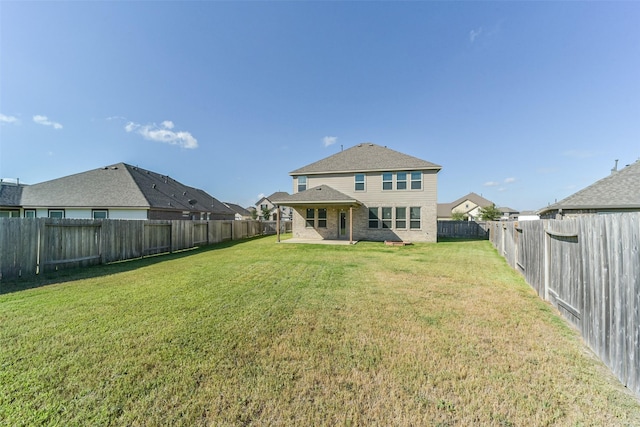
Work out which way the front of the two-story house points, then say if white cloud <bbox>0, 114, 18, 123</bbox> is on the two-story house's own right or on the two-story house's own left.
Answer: on the two-story house's own left

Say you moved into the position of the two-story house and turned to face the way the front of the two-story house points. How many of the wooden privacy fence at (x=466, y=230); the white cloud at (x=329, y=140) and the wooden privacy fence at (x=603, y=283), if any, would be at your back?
1

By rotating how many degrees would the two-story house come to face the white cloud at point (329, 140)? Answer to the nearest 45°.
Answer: approximately 45° to its left

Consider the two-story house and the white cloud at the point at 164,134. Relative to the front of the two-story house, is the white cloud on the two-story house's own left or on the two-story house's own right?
on the two-story house's own left

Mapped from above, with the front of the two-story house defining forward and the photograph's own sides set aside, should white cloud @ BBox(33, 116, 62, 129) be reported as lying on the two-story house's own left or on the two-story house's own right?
on the two-story house's own left

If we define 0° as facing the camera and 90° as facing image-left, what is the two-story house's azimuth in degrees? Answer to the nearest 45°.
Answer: approximately 180°

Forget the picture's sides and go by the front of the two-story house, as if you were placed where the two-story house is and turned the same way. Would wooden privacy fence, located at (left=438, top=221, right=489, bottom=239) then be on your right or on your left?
on your right

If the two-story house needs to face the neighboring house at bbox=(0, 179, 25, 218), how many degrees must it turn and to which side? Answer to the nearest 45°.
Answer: approximately 90° to its left

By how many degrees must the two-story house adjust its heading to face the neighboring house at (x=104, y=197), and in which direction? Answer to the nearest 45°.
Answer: approximately 90° to its left

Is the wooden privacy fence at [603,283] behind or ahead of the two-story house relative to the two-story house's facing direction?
behind
